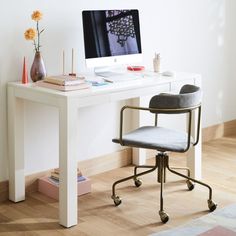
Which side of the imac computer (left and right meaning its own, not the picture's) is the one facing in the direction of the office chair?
front

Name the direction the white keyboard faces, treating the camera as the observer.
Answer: facing the viewer and to the right of the viewer

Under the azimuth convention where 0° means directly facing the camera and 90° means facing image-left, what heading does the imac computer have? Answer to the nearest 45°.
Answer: approximately 315°
